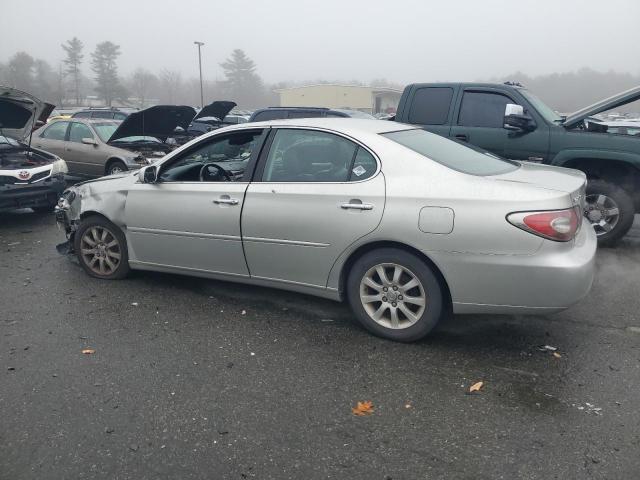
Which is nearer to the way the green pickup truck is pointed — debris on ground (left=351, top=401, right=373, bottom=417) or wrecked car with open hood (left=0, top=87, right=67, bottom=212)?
the debris on ground

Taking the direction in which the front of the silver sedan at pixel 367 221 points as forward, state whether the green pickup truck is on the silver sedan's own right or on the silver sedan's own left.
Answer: on the silver sedan's own right

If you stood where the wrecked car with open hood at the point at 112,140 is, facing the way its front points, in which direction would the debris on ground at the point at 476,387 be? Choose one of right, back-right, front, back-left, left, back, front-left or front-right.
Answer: front-right

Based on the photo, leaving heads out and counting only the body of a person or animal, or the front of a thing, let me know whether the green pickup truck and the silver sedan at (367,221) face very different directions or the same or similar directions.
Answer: very different directions

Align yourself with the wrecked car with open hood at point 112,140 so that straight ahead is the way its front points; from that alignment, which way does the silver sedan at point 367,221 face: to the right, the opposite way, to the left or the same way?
the opposite way

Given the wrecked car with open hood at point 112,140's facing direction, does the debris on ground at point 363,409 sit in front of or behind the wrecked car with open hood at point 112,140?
in front

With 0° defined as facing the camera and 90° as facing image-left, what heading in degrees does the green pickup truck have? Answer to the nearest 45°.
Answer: approximately 315°

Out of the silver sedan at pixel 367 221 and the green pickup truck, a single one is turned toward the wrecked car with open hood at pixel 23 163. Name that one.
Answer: the silver sedan

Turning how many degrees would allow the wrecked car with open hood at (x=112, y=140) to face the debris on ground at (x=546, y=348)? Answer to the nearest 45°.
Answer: approximately 45° to its right

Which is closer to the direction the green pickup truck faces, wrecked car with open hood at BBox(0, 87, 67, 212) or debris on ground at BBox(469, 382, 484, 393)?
the debris on ground

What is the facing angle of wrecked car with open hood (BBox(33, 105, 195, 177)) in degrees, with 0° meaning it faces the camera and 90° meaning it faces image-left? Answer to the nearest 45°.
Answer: approximately 315°

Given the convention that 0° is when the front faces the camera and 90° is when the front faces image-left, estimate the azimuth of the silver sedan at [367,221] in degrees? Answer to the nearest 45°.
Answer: approximately 135°
